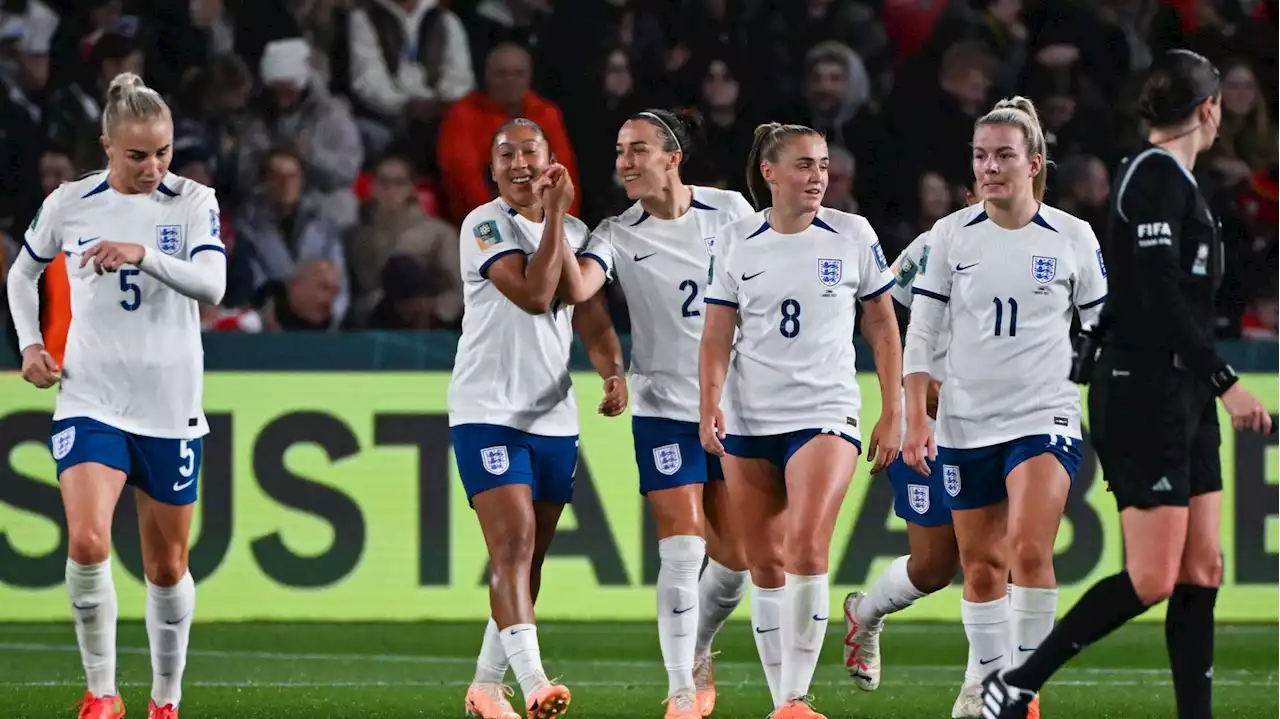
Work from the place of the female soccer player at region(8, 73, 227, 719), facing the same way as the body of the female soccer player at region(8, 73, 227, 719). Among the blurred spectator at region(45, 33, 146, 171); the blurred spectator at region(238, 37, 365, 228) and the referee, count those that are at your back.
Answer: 2

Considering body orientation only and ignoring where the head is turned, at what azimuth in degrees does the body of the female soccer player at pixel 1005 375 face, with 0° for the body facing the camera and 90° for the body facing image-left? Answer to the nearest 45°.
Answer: approximately 0°

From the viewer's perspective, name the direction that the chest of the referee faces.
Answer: to the viewer's right

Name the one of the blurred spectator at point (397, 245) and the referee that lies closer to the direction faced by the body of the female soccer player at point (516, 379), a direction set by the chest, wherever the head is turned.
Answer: the referee

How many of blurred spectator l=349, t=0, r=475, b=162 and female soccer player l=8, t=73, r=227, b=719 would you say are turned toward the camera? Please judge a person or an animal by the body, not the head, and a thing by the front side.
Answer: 2

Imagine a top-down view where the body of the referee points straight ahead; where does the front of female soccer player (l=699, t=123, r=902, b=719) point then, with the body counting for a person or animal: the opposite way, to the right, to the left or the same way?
to the right

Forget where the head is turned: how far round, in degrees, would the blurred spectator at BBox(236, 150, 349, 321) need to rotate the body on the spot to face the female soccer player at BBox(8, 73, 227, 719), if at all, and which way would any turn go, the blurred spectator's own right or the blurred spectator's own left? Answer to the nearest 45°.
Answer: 0° — they already face them

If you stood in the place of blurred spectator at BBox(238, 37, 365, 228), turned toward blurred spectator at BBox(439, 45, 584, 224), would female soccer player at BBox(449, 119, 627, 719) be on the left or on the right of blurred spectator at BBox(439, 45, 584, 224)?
right

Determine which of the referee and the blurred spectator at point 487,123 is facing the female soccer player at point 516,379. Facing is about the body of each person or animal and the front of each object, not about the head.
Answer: the blurred spectator
